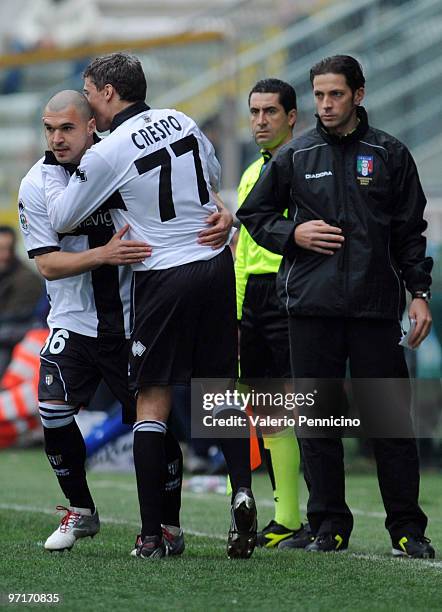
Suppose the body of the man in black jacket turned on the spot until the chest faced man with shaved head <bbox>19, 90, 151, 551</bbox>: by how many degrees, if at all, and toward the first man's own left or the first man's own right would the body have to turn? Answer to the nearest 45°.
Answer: approximately 90° to the first man's own right

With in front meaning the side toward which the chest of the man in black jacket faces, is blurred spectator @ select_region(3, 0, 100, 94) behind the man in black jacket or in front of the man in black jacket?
behind

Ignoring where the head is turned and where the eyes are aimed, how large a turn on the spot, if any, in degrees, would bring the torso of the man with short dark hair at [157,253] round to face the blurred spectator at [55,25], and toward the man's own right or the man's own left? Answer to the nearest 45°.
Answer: approximately 45° to the man's own right

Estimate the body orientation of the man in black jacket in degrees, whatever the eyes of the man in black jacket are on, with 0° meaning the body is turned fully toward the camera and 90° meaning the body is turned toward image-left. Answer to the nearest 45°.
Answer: approximately 0°

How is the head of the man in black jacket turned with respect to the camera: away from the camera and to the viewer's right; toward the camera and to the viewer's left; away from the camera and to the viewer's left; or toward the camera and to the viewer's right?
toward the camera and to the viewer's left

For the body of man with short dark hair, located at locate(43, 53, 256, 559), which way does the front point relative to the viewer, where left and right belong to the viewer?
facing away from the viewer and to the left of the viewer

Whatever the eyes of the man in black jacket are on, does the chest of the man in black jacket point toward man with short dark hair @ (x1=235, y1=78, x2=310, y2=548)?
no

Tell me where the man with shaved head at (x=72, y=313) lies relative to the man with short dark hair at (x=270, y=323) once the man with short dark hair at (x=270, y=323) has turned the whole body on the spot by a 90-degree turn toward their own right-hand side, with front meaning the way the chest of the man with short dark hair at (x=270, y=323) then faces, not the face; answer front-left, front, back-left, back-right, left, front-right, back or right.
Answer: left

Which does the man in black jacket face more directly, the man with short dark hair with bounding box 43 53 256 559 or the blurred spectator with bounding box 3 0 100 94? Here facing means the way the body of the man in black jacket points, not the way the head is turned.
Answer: the man with short dark hair

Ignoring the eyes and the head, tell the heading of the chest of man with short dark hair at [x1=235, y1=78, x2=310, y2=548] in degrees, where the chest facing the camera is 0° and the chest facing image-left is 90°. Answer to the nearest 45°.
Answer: approximately 45°

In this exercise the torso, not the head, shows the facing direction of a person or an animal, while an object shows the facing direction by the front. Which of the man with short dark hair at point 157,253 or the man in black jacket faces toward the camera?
the man in black jacket

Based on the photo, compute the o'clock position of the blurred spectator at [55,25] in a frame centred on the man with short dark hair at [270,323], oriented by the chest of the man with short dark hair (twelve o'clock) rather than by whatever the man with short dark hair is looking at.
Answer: The blurred spectator is roughly at 4 o'clock from the man with short dark hair.

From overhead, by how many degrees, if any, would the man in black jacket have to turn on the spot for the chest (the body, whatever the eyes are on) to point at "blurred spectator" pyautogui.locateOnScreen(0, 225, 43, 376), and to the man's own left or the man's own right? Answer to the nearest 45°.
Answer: approximately 135° to the man's own right

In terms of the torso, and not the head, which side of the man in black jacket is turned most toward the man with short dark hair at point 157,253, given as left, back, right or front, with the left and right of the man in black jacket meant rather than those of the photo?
right

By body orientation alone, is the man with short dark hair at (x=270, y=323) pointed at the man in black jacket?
no

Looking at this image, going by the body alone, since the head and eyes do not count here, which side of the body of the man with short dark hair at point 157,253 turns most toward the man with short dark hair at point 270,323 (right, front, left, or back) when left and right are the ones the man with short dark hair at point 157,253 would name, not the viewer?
right

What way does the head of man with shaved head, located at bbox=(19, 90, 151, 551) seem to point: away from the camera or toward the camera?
toward the camera

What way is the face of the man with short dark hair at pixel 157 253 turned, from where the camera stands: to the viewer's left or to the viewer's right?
to the viewer's left

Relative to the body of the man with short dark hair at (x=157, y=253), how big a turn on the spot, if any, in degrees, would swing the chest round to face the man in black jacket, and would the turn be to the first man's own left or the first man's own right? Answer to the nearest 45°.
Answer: approximately 135° to the first man's own right

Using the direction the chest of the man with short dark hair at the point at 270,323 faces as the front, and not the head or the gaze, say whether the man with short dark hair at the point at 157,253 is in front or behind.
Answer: in front
